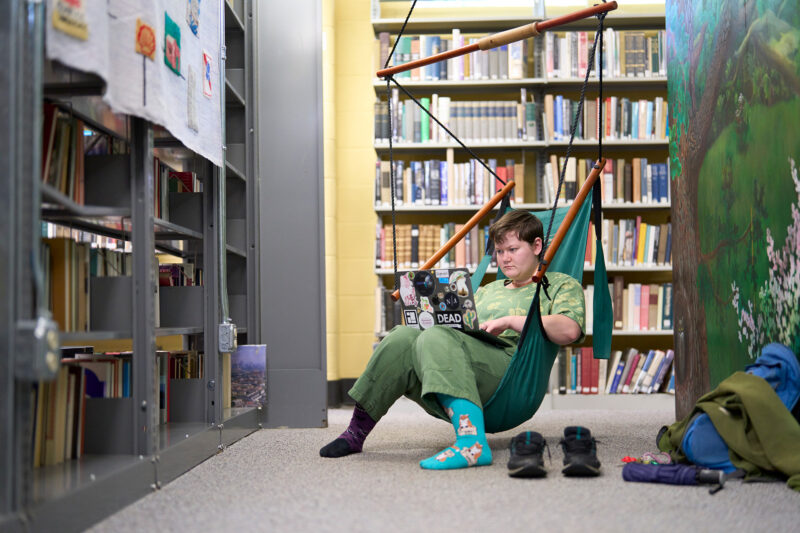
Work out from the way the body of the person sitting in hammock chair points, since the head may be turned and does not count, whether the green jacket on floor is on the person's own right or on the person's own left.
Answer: on the person's own left

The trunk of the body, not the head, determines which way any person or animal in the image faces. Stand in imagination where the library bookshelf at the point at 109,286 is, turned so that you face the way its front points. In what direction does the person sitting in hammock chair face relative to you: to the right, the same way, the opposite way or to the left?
to the right

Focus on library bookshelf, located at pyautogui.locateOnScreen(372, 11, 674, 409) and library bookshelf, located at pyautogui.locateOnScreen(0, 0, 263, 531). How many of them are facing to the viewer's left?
0

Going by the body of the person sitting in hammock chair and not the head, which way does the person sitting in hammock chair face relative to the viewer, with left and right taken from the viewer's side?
facing the viewer and to the left of the viewer

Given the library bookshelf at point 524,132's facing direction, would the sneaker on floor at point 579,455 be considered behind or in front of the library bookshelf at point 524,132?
in front

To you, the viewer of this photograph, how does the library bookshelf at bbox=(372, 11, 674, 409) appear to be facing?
facing the viewer

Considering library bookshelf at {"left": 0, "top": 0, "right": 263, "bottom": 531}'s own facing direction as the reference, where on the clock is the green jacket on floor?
The green jacket on floor is roughly at 11 o'clock from the library bookshelf.

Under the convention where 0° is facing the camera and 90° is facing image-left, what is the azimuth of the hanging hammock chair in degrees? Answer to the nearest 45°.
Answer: approximately 45°

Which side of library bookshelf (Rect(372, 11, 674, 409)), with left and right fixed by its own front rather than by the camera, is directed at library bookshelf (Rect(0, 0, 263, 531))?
front

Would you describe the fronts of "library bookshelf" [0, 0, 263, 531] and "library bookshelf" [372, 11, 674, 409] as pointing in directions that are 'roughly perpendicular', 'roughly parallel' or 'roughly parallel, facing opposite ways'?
roughly perpendicular

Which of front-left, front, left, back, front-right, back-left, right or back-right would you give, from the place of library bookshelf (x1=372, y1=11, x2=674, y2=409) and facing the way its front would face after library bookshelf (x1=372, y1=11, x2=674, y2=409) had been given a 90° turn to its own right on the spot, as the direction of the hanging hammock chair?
left

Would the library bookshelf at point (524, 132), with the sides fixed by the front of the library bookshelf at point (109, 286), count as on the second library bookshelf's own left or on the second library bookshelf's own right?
on the second library bookshelf's own left

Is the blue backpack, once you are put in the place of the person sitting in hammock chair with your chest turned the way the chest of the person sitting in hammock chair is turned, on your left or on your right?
on your left

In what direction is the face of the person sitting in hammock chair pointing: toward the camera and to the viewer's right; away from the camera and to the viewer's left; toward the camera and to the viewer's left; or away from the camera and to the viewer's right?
toward the camera and to the viewer's left

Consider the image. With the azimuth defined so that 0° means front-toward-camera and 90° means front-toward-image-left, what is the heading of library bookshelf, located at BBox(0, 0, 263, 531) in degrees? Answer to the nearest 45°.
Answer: approximately 315°
